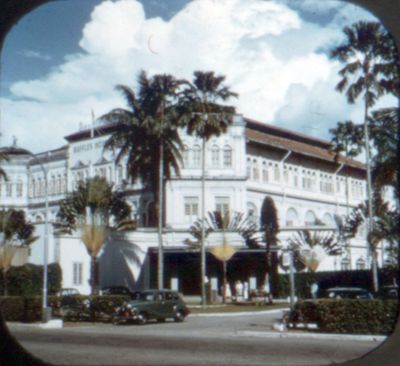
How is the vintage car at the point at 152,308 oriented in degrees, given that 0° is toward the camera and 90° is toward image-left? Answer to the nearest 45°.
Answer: approximately 45°

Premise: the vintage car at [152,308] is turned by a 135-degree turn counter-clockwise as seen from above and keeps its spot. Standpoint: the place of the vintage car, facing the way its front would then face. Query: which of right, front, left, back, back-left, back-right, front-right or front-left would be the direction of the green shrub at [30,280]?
back

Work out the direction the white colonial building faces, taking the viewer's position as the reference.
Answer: facing the viewer and to the left of the viewer

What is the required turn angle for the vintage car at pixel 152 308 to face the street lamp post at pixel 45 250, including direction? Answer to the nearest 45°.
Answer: approximately 45° to its right

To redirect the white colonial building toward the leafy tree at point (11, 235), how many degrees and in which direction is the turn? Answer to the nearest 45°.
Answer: approximately 45° to its right
